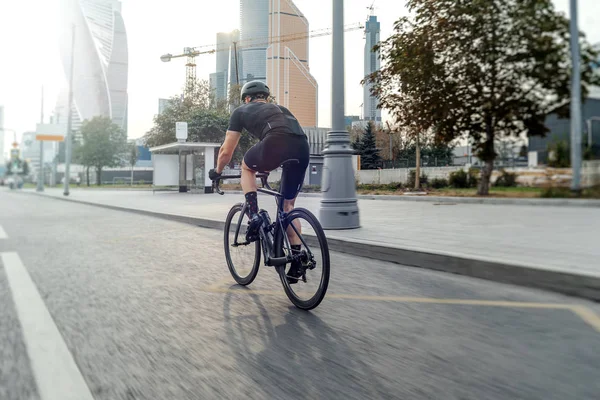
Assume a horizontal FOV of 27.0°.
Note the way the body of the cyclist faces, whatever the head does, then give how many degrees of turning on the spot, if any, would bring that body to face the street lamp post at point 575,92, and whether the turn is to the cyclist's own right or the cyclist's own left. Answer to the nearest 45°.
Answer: approximately 90° to the cyclist's own right

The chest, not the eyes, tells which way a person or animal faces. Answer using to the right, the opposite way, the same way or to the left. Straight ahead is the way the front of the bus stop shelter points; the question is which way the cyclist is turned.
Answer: to the right

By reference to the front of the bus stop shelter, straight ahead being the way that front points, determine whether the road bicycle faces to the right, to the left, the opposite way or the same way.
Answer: to the right

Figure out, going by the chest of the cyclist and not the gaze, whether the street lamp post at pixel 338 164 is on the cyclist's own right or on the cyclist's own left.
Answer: on the cyclist's own right

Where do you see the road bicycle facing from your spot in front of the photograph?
facing away from the viewer and to the left of the viewer

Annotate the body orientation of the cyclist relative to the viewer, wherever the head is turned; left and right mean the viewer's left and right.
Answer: facing away from the viewer and to the left of the viewer
